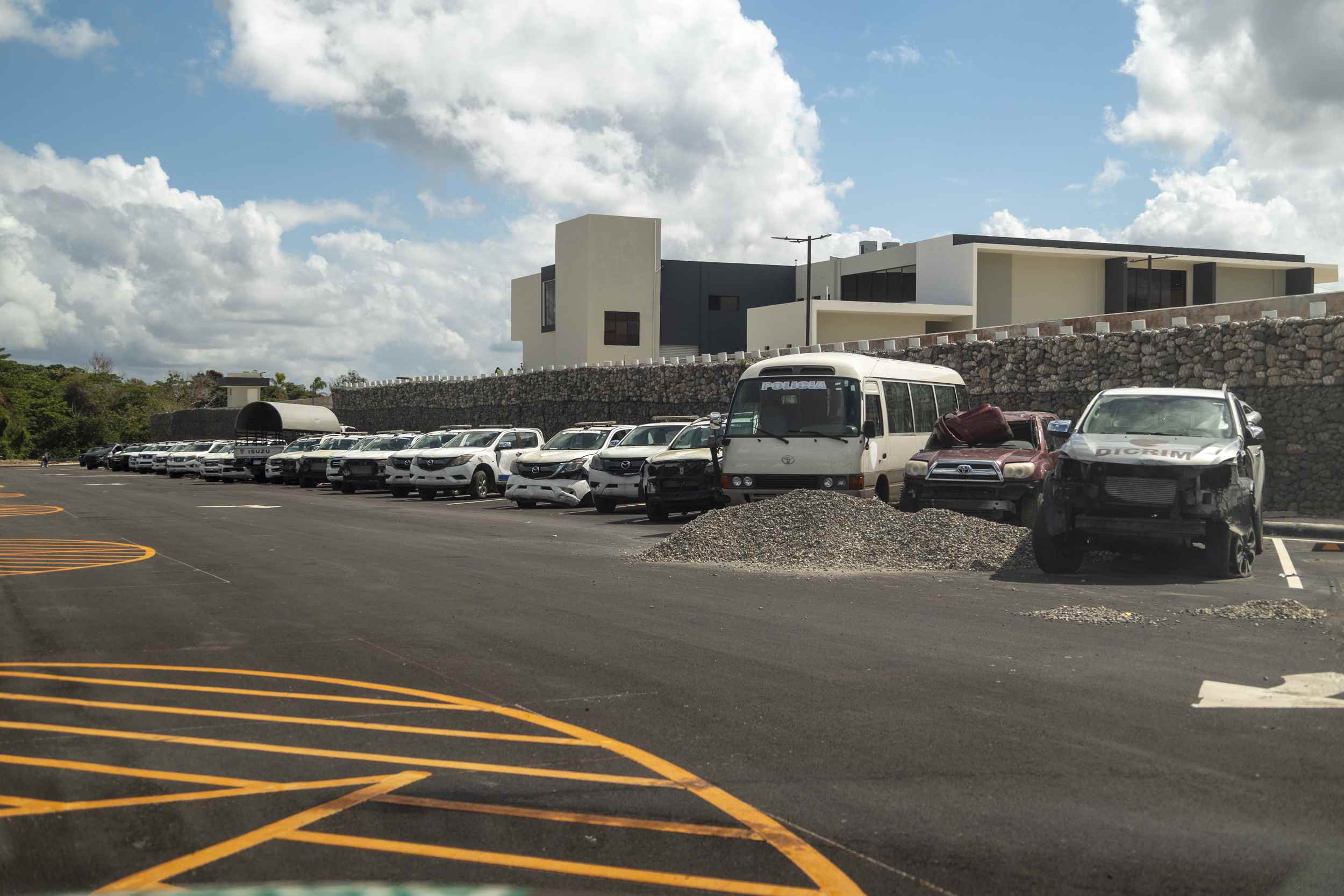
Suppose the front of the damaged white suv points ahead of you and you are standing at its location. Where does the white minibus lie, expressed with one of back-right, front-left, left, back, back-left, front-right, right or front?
back-right

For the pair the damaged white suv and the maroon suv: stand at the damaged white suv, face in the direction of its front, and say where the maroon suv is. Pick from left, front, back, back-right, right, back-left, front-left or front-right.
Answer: back-right

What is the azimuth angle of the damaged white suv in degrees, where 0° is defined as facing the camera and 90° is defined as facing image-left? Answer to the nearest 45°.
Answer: approximately 0°

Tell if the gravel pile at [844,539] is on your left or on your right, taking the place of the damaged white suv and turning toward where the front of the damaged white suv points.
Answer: on your right

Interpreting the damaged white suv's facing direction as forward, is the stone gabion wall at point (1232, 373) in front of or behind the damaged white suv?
behind

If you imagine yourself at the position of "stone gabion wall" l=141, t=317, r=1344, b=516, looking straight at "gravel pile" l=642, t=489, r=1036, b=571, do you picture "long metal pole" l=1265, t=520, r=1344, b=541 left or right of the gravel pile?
left
